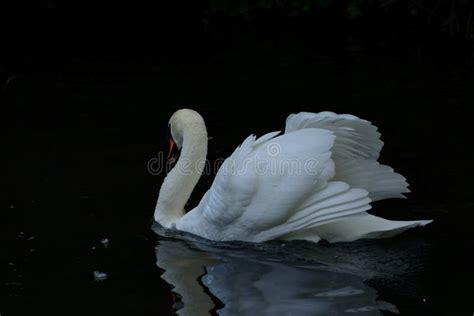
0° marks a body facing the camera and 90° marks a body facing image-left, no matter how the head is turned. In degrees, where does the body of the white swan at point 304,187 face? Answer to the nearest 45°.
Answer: approximately 90°
